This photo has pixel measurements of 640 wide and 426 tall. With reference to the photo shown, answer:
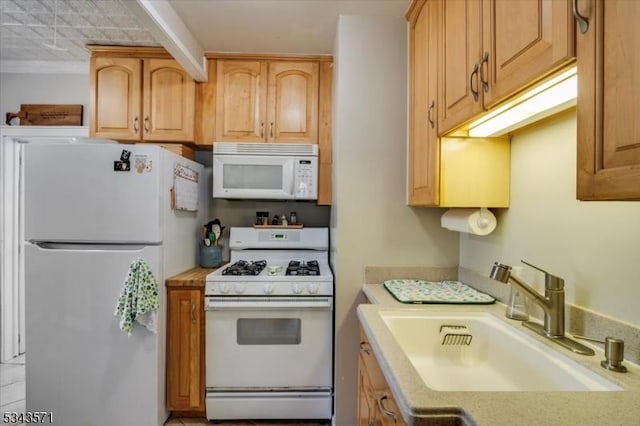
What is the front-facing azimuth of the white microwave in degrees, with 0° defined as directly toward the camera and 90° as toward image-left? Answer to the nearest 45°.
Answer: approximately 0°

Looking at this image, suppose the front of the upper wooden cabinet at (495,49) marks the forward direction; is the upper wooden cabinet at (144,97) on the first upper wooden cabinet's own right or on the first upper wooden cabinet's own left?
on the first upper wooden cabinet's own right

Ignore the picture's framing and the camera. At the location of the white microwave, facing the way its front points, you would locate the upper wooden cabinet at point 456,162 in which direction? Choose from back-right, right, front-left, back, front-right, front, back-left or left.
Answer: front-left

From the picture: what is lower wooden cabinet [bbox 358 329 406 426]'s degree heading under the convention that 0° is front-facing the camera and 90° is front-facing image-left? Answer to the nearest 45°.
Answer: approximately 90°

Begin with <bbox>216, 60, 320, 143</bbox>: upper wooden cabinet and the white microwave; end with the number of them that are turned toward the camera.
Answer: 2

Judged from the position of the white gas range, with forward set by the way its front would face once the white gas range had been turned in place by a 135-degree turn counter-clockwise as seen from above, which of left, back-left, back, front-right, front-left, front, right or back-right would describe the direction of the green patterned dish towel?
back-left

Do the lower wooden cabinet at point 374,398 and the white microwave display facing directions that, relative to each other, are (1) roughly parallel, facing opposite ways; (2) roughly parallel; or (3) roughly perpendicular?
roughly perpendicular

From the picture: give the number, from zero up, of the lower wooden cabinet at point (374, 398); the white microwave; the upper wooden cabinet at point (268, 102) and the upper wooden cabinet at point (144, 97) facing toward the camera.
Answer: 3

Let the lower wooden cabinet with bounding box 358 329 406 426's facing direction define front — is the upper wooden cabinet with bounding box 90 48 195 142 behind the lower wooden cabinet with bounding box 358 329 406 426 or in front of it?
in front

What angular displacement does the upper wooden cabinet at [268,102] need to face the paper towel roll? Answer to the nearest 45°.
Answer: approximately 45° to its left
